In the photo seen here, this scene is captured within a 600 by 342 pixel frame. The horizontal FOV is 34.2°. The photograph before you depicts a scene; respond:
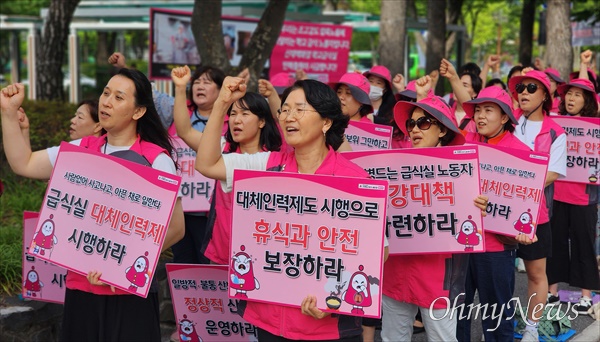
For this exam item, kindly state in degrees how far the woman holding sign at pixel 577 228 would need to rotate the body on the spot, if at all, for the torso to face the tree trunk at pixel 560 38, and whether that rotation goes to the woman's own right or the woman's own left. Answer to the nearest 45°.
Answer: approximately 135° to the woman's own right

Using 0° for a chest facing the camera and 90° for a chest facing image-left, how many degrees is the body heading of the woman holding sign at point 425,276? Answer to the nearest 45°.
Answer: approximately 45°

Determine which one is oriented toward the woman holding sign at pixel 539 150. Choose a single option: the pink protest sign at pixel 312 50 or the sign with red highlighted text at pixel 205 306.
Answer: the pink protest sign

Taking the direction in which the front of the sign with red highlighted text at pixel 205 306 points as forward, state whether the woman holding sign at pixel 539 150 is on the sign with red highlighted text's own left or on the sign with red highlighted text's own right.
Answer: on the sign with red highlighted text's own left

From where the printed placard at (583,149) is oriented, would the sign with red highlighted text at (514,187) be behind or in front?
in front

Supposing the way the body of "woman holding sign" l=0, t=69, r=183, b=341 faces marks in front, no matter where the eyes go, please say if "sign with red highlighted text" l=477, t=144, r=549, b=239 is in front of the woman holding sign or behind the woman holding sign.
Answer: behind

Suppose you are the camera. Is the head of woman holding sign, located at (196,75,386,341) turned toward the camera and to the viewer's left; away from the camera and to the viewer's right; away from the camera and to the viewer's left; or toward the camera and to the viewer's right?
toward the camera and to the viewer's left

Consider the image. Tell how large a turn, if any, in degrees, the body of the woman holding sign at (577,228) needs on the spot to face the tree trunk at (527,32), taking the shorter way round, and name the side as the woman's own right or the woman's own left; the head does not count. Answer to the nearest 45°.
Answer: approximately 135° to the woman's own right

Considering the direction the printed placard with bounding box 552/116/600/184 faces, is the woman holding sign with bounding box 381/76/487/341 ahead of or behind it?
ahead
